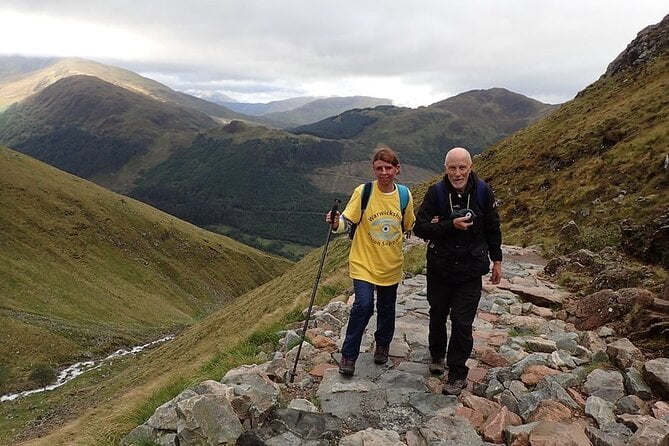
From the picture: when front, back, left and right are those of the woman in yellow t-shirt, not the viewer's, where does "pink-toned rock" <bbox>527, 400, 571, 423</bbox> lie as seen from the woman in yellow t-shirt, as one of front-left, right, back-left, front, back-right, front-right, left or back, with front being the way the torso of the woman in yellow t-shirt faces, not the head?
front-left

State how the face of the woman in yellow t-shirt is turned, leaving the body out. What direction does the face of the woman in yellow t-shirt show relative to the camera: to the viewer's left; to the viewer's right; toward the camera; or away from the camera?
toward the camera

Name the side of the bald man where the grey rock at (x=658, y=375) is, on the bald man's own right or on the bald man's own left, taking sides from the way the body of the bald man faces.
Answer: on the bald man's own left

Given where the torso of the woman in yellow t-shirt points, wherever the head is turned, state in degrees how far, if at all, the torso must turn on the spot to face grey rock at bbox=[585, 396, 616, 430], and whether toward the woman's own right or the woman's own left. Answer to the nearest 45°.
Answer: approximately 45° to the woman's own left

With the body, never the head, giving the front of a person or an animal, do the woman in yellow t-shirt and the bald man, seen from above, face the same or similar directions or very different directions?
same or similar directions

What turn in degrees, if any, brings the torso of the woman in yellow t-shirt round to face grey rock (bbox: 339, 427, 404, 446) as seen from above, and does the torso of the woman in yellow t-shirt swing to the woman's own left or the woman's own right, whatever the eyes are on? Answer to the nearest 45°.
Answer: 0° — they already face it

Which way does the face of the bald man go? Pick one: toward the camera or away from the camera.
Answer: toward the camera

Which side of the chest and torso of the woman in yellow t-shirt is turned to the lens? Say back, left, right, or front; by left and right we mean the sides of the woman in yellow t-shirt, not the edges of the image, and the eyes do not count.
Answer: front

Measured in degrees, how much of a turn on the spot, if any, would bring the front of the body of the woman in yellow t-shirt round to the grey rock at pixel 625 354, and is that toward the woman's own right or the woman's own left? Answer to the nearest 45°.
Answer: approximately 90° to the woman's own left

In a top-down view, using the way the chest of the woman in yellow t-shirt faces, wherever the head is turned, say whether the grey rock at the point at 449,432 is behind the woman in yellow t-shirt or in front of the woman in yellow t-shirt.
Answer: in front

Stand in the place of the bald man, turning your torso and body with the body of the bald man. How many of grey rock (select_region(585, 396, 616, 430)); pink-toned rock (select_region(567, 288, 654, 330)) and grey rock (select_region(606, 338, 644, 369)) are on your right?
0

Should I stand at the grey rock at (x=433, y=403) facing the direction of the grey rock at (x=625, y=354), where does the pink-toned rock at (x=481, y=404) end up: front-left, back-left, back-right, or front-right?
front-right

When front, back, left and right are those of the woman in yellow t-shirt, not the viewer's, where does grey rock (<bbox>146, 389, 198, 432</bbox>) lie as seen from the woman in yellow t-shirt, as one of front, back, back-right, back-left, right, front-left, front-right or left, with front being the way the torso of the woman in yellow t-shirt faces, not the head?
front-right

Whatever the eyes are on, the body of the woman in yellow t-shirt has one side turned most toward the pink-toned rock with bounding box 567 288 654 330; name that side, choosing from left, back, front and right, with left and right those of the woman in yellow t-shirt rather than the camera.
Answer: left

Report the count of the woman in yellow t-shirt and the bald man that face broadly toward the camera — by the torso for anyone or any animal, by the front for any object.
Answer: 2

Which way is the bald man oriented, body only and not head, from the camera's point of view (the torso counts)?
toward the camera
